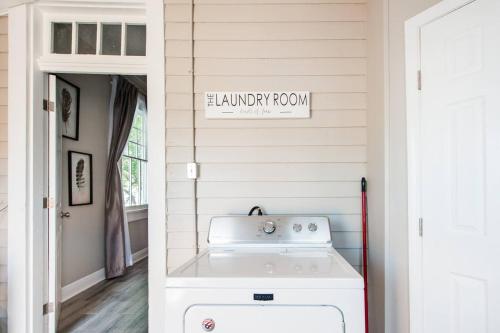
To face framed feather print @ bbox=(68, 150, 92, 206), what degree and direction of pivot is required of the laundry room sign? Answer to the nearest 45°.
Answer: approximately 135° to its right

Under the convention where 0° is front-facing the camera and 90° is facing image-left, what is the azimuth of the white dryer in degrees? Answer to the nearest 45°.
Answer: approximately 0°

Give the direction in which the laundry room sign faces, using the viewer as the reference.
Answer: facing the viewer

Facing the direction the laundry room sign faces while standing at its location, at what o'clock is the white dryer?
The white dryer is roughly at 12 o'clock from the laundry room sign.

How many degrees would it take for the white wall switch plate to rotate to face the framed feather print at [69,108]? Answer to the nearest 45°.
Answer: approximately 135° to its right

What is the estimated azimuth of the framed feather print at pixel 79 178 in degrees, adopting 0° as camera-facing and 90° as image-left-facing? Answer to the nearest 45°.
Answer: approximately 315°

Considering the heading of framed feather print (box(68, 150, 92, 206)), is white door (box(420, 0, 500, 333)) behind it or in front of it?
in front

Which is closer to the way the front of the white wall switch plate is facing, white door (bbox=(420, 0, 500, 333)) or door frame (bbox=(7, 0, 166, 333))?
the white door

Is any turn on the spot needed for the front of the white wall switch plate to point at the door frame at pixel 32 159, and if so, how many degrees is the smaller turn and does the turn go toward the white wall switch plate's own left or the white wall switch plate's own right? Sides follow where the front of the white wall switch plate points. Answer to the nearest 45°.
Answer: approximately 90° to the white wall switch plate's own right

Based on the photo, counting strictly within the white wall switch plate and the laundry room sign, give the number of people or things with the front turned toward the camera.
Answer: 2

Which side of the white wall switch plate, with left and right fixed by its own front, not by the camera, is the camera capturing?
front

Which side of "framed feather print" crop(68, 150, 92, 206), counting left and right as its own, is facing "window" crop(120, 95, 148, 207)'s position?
left

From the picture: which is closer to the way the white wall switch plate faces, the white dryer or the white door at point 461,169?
the white dryer

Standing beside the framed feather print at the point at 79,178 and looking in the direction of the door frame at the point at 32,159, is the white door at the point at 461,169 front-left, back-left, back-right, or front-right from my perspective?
front-left
